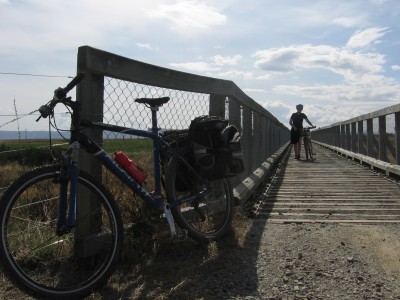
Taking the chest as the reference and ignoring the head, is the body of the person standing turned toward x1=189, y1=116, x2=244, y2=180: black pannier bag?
yes

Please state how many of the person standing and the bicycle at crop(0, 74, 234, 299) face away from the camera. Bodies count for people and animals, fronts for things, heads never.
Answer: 0

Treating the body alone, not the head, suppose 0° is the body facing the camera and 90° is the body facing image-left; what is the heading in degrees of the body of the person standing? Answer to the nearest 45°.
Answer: approximately 0°

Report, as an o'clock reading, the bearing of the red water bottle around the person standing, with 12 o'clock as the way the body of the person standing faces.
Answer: The red water bottle is roughly at 12 o'clock from the person standing.

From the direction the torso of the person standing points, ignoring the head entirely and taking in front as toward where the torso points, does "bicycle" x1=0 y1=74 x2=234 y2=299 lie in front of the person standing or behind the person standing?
in front

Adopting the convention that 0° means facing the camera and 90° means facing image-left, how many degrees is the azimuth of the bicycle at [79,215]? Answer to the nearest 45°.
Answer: approximately 45°
